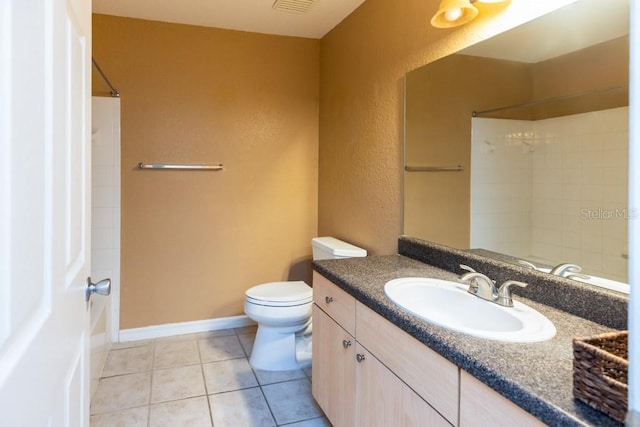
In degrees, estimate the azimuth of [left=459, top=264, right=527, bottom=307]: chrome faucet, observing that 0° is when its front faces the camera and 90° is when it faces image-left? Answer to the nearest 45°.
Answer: approximately 45°

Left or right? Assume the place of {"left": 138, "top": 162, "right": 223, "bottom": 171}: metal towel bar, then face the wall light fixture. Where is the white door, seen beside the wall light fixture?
right

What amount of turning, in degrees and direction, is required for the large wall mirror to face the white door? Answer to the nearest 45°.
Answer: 0° — it already faces it

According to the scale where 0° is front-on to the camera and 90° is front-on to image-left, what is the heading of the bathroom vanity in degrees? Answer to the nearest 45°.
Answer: approximately 45°

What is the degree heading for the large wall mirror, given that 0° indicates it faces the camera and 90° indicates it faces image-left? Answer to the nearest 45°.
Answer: approximately 45°
